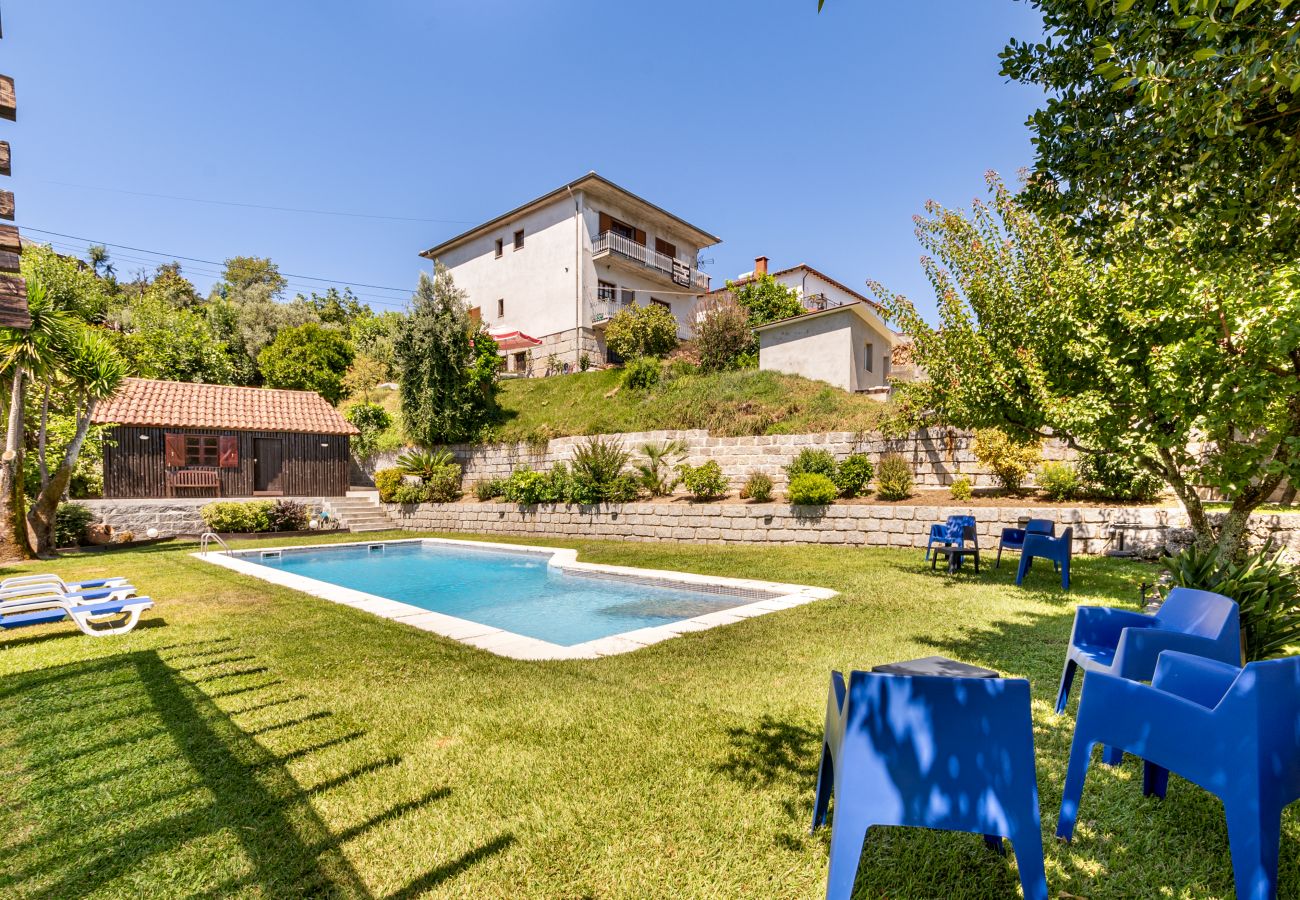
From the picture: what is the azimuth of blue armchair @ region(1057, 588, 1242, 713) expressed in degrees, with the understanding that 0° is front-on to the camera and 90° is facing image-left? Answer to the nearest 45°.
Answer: approximately 45°

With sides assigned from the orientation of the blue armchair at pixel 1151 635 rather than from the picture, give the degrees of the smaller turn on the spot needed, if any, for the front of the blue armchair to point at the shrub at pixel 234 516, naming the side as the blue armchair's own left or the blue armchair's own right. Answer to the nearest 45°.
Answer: approximately 45° to the blue armchair's own right

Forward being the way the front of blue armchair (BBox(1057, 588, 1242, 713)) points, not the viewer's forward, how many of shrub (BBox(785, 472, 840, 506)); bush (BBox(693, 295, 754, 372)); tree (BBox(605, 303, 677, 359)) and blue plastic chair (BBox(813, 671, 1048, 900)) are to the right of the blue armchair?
3

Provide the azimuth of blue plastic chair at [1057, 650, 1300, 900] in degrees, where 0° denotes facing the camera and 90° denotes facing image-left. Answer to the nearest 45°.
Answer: approximately 135°

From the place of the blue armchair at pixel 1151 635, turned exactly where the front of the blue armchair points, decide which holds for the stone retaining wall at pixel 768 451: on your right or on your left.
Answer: on your right

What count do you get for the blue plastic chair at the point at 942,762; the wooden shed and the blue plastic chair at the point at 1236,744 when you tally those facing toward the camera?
1

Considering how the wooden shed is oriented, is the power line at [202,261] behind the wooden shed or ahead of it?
behind

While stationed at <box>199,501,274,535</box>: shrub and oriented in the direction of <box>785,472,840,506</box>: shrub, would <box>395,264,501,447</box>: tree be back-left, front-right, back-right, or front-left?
front-left

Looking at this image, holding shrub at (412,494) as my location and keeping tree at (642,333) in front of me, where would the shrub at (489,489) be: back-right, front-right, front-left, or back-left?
front-right

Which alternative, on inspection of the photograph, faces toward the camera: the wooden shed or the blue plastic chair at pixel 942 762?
the wooden shed

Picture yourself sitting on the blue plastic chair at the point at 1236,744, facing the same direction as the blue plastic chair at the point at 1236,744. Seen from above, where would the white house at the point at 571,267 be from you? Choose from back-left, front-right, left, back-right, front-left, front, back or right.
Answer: front

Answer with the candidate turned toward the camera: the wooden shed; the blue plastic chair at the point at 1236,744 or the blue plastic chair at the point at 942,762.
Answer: the wooden shed

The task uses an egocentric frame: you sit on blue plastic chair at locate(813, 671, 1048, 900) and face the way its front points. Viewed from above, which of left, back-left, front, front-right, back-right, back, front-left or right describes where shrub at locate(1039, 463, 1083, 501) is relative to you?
front

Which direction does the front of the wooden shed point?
toward the camera

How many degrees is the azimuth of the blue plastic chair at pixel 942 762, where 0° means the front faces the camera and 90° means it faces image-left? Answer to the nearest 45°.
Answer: approximately 180°

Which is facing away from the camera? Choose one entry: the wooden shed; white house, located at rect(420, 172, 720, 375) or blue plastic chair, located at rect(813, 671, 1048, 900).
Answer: the blue plastic chair
